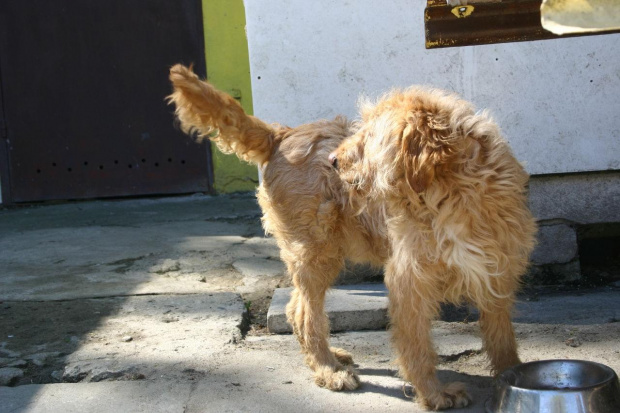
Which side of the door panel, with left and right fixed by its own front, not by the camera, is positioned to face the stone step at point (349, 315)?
front

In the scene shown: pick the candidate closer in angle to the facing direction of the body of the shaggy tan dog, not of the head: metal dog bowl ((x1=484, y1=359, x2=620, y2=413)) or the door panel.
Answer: the metal dog bowl

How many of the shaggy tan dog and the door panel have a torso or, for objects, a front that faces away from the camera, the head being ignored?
0

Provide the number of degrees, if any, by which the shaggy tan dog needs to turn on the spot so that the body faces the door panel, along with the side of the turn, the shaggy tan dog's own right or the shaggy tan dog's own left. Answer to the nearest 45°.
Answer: approximately 180°

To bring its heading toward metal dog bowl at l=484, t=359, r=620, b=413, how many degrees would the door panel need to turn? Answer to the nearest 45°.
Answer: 0° — it already faces it

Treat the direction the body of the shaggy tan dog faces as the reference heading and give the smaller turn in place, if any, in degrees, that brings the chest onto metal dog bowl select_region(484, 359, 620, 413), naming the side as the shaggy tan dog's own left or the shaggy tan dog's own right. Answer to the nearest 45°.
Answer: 0° — it already faces it

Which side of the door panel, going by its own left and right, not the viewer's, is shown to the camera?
front

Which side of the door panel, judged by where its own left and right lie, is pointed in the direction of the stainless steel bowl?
front

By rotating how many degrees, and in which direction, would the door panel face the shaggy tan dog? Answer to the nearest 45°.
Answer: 0° — it already faces it
